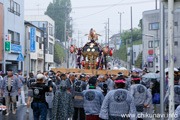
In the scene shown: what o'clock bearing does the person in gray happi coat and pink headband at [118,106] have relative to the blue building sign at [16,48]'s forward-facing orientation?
The person in gray happi coat and pink headband is roughly at 12 o'clock from the blue building sign.

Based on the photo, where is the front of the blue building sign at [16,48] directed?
toward the camera

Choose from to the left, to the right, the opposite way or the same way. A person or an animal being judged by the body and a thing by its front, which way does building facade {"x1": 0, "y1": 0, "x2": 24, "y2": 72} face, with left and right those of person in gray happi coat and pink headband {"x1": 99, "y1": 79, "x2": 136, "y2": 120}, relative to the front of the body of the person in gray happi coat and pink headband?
to the right

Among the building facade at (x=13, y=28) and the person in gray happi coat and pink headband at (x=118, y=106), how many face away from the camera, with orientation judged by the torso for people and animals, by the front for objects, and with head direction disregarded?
1

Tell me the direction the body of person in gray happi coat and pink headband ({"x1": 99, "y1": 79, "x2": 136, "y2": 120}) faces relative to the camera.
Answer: away from the camera

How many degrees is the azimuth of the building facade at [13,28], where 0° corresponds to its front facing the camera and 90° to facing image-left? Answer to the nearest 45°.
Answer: approximately 315°

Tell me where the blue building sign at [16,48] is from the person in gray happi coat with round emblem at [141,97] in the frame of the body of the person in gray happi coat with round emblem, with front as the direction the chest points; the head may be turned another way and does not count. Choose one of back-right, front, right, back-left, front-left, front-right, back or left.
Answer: front

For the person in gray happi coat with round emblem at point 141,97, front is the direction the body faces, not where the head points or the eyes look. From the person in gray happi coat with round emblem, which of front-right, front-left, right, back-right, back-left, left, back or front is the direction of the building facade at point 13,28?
front

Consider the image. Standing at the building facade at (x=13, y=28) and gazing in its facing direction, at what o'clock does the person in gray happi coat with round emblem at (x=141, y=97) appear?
The person in gray happi coat with round emblem is roughly at 1 o'clock from the building facade.

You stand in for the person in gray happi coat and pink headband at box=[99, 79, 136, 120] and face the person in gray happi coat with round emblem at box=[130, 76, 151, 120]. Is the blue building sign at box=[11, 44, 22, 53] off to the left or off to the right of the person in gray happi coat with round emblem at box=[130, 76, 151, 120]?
left

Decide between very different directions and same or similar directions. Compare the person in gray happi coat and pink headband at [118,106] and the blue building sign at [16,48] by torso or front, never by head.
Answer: very different directions

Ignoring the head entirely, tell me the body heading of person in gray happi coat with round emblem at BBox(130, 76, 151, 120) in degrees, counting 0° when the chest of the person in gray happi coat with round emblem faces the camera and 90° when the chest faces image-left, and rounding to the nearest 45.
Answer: approximately 135°

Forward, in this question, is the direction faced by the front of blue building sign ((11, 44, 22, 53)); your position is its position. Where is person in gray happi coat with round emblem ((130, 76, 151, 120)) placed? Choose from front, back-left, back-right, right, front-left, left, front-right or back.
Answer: front

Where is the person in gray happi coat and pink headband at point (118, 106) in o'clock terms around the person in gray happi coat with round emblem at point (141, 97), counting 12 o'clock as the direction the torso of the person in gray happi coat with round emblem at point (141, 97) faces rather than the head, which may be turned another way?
the person in gray happi coat and pink headband at point (118, 106) is roughly at 8 o'clock from the person in gray happi coat with round emblem at point (141, 97).
